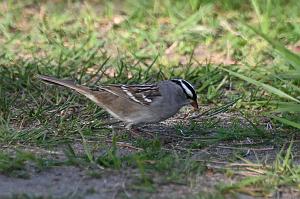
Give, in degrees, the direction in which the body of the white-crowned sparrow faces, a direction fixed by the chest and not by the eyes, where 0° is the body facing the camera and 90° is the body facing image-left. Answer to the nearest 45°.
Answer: approximately 270°
